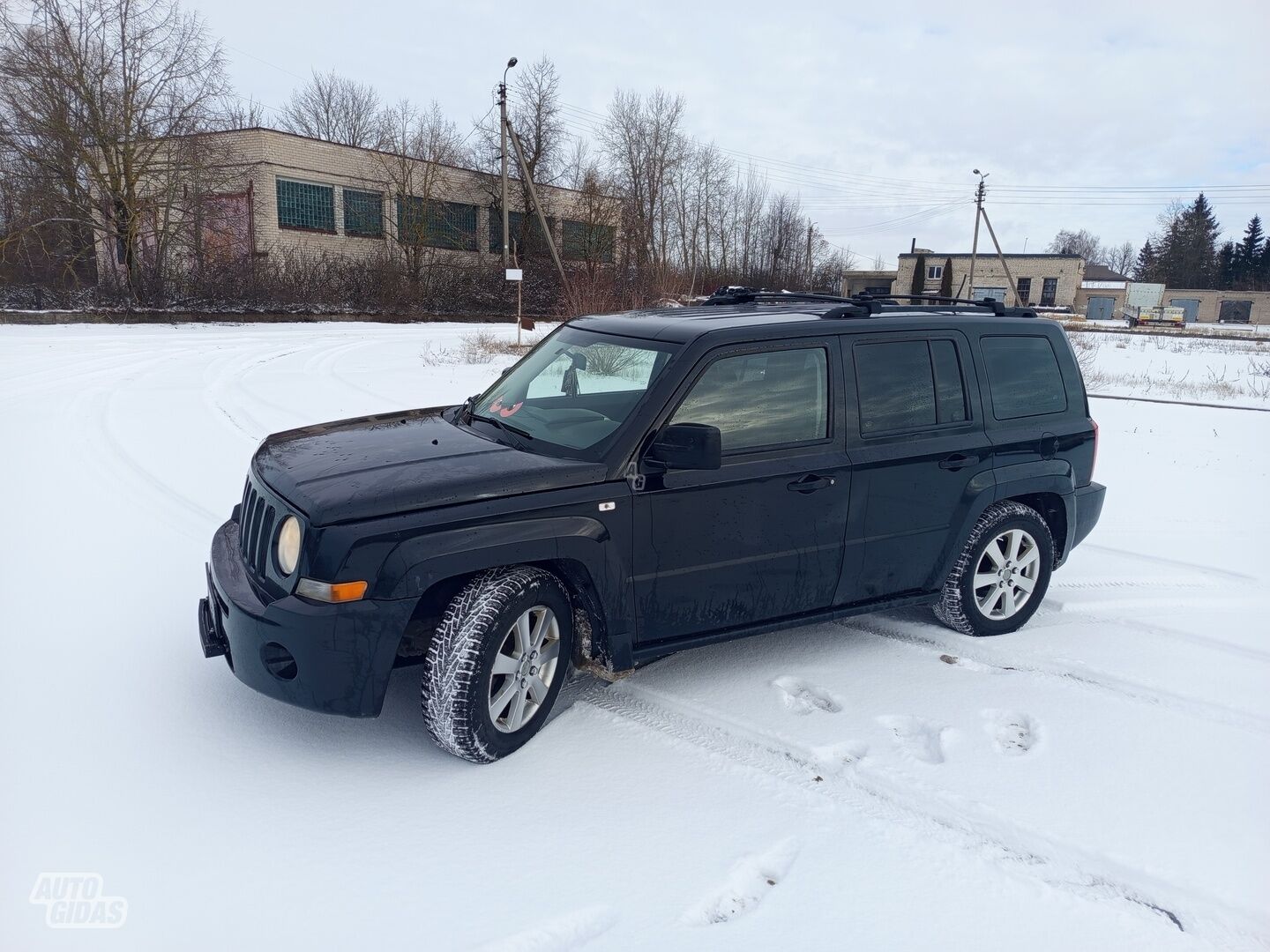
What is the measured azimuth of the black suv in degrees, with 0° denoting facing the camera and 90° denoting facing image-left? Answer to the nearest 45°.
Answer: approximately 45°

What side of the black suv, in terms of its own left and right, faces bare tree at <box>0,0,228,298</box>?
right

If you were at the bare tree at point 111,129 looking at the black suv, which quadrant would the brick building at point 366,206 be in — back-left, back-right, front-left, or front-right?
back-left

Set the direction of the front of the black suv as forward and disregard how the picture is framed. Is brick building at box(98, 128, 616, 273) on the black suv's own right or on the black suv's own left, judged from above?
on the black suv's own right
